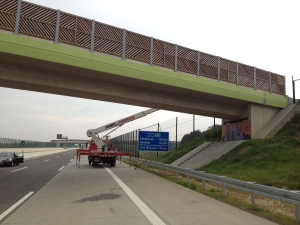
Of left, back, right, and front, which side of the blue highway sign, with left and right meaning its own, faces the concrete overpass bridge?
front

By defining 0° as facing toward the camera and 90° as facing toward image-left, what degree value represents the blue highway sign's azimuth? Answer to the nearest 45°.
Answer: approximately 0°

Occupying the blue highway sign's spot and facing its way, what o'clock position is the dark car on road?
The dark car on road is roughly at 4 o'clock from the blue highway sign.

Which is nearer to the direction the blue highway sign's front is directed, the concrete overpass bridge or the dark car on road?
the concrete overpass bridge
